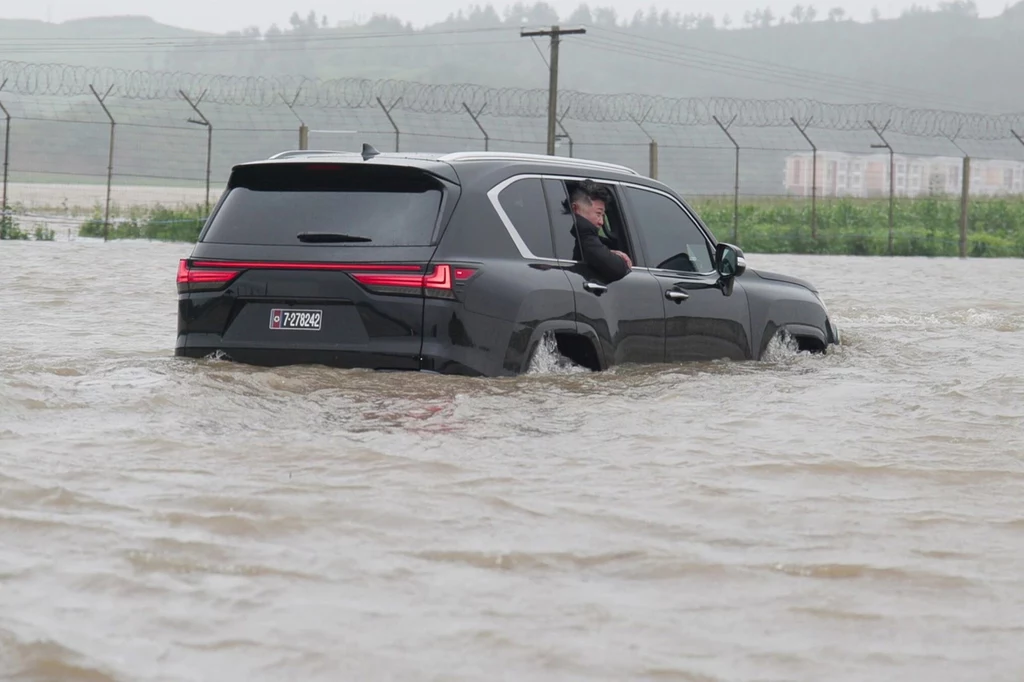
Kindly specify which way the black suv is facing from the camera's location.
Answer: facing away from the viewer and to the right of the viewer
